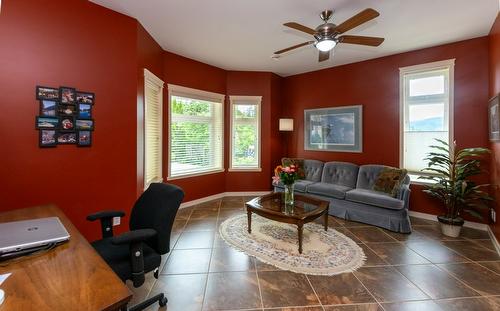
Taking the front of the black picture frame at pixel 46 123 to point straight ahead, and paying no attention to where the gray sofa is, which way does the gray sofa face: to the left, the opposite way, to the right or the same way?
to the right

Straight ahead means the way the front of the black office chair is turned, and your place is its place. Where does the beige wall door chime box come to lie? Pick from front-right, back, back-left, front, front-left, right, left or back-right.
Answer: back

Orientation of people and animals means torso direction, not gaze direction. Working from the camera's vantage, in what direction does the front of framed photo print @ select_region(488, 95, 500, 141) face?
facing to the left of the viewer

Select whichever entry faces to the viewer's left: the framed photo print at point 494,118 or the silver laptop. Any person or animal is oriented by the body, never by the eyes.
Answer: the framed photo print

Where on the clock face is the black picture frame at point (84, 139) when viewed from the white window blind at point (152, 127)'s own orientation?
The black picture frame is roughly at 4 o'clock from the white window blind.

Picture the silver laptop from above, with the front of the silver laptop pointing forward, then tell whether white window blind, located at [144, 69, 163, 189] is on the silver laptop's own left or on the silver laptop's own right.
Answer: on the silver laptop's own left

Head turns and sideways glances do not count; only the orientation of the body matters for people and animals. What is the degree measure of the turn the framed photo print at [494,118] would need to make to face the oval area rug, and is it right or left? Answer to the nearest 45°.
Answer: approximately 45° to its left
